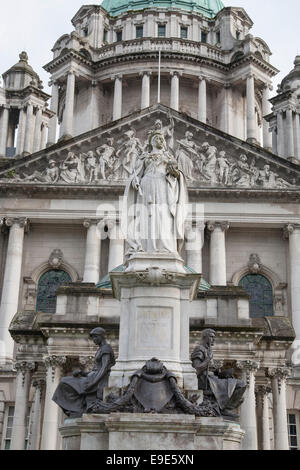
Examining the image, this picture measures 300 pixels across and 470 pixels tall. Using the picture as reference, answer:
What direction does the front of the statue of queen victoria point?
toward the camera
